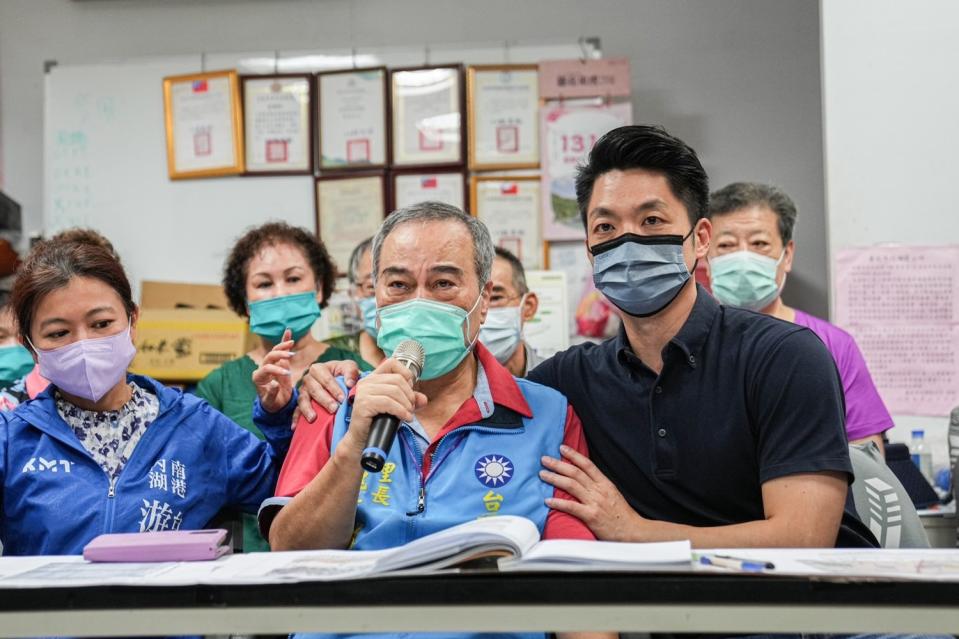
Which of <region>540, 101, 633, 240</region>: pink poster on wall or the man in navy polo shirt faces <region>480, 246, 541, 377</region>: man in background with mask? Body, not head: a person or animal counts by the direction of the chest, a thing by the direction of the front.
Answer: the pink poster on wall

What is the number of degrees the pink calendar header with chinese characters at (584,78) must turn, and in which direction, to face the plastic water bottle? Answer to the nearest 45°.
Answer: approximately 45° to its left

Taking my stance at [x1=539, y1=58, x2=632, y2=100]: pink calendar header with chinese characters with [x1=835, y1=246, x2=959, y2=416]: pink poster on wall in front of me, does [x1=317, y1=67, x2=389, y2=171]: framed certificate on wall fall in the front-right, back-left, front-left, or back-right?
back-right

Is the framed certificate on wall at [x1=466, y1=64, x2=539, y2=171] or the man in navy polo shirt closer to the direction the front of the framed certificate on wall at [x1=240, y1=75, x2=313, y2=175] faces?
the man in navy polo shirt

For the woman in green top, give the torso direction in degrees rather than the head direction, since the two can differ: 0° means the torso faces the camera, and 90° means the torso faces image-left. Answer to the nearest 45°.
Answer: approximately 0°

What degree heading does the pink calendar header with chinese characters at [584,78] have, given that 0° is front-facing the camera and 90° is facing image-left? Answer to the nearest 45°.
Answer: approximately 0°
